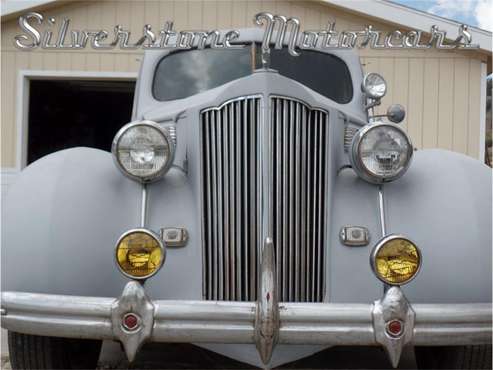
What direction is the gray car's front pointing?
toward the camera
